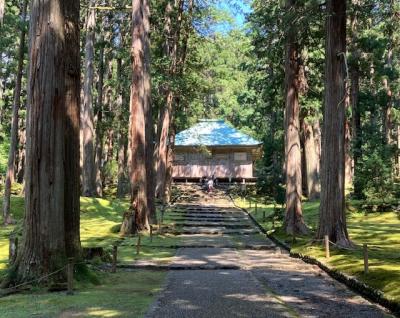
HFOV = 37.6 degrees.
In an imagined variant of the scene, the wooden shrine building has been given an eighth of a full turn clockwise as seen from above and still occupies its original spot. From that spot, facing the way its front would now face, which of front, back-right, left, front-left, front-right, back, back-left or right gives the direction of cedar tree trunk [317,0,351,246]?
front-left

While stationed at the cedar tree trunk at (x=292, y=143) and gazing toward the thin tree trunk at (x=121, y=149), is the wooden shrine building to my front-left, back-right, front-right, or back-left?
front-right

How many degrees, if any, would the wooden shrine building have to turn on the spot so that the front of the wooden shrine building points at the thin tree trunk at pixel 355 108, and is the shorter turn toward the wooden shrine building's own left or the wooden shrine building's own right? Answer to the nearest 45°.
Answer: approximately 45° to the wooden shrine building's own left

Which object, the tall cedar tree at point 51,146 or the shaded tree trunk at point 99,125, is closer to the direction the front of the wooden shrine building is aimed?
the tall cedar tree

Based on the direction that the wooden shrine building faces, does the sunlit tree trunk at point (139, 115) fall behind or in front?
in front

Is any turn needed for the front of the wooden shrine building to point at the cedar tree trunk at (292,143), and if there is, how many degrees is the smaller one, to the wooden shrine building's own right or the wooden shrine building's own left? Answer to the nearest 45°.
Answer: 0° — it already faces it

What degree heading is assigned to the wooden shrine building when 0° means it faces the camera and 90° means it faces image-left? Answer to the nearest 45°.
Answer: approximately 0°

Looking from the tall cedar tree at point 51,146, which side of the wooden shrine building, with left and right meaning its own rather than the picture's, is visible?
front

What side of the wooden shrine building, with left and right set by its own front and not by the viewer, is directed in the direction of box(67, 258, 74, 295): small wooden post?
front

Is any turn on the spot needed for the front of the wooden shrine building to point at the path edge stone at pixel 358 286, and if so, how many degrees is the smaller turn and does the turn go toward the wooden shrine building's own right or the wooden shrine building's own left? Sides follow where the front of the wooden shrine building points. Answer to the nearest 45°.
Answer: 0° — it already faces it

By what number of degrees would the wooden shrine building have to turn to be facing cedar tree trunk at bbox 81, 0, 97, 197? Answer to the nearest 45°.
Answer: approximately 45° to its right

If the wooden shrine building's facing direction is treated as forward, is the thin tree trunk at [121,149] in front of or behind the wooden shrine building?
in front

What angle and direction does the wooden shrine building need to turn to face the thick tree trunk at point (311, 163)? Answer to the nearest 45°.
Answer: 0° — it already faces it

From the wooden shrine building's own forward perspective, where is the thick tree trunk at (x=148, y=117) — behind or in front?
in front

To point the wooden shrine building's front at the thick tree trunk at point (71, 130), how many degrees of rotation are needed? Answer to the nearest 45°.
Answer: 0° — it already faces it
